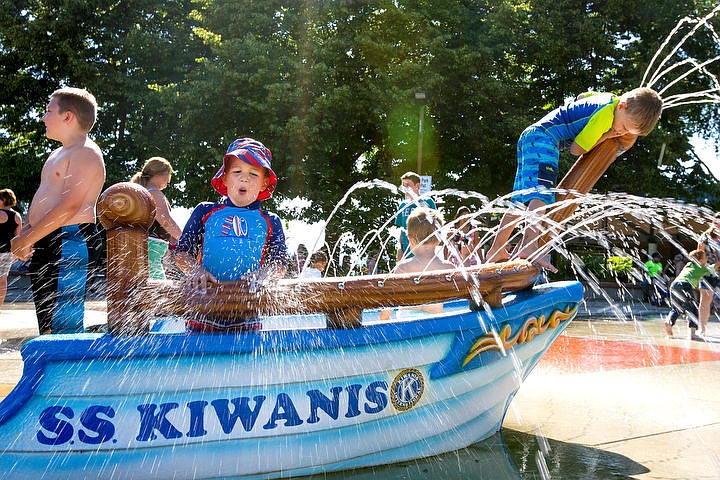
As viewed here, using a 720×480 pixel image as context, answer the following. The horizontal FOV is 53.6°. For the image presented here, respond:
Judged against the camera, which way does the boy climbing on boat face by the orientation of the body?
to the viewer's right

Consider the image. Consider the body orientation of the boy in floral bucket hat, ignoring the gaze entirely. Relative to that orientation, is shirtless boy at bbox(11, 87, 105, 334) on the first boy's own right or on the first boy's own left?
on the first boy's own right

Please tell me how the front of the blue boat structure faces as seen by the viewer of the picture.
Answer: facing to the right of the viewer

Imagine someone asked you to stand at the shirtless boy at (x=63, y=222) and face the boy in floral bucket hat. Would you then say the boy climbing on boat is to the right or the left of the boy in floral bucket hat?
left

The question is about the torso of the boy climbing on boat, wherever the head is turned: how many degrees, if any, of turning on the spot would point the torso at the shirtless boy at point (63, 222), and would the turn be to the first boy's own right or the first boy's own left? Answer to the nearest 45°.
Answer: approximately 135° to the first boy's own right

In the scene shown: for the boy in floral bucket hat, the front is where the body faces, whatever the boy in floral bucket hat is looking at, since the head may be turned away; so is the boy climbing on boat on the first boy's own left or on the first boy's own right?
on the first boy's own left
